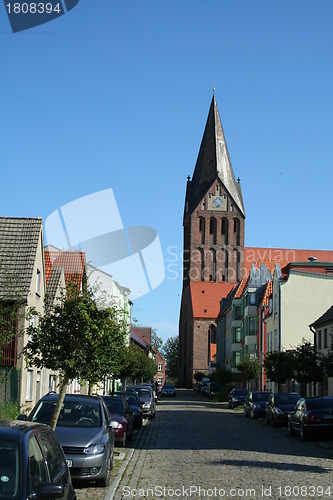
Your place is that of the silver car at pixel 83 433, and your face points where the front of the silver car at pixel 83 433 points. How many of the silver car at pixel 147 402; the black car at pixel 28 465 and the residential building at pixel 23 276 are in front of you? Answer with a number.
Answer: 1

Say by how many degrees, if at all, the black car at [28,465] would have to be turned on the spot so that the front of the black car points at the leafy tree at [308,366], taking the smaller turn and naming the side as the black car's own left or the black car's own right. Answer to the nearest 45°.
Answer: approximately 180°

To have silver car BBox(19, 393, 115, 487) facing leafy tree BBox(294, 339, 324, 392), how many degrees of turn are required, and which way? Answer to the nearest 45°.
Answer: approximately 135° to its left

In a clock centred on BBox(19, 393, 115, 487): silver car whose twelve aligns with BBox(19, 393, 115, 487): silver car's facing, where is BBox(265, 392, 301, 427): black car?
The black car is roughly at 7 o'clock from the silver car.

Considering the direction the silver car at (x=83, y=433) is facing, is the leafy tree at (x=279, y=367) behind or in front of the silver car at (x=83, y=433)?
behind

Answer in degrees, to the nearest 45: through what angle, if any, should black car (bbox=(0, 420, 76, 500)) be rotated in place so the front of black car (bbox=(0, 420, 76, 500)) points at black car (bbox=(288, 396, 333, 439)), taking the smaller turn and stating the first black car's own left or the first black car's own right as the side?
approximately 180°

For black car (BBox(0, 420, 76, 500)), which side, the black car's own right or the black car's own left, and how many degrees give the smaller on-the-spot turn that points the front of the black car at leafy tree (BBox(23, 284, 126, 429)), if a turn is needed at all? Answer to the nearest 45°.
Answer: approximately 135° to the black car's own right

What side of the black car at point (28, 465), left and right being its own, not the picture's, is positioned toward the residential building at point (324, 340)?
back

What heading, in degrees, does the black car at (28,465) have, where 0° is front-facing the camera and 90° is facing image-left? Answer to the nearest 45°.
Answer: approximately 45°

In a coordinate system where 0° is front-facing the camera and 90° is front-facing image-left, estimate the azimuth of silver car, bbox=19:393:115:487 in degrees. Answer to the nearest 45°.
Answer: approximately 0°

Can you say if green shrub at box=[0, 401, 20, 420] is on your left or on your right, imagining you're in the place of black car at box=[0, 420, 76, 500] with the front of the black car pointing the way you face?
on your right

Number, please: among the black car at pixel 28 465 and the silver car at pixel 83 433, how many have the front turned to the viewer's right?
0

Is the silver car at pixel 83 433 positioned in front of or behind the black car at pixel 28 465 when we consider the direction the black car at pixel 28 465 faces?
behind
